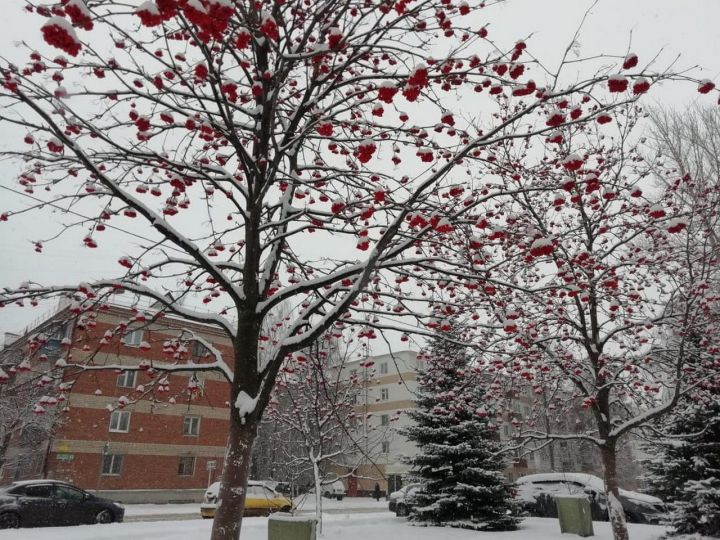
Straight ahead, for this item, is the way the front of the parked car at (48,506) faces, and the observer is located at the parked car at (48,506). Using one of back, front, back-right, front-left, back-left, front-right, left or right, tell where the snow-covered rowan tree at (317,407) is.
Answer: front-right

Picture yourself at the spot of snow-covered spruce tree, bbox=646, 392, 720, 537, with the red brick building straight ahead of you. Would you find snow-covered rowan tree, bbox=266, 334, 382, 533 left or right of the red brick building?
left

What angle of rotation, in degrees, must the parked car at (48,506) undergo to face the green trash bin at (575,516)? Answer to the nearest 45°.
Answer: approximately 45° to its right

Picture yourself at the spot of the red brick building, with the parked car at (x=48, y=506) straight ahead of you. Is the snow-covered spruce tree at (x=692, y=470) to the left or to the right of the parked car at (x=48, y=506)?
left

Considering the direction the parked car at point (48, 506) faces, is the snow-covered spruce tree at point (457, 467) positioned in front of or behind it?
in front

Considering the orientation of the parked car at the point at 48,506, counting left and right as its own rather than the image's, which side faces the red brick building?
left

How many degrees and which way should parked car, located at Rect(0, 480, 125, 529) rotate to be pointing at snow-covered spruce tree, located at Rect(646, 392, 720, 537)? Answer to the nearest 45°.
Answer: approximately 45° to its right

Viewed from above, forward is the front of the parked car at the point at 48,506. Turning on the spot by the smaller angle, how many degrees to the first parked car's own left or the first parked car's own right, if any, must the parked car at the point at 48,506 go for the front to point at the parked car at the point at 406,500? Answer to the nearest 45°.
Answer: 0° — it already faces it

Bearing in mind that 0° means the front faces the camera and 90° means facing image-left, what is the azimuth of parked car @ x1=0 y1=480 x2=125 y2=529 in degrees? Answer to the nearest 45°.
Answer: approximately 270°

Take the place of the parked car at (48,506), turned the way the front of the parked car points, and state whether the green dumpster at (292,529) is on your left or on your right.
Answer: on your right
